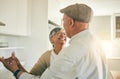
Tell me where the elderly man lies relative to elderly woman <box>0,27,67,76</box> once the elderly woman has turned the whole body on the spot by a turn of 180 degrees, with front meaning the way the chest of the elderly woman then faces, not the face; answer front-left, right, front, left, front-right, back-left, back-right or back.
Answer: back-left

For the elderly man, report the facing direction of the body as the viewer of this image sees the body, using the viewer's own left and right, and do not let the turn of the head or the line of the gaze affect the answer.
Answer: facing away from the viewer and to the left of the viewer

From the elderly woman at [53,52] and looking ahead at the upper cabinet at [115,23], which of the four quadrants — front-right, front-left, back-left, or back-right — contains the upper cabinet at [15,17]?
back-left

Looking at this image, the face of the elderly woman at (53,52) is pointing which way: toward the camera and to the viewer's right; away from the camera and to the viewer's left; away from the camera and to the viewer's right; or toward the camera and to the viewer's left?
toward the camera and to the viewer's right

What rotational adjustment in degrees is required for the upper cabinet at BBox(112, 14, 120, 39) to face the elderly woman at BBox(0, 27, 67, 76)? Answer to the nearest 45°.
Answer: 0° — it already faces them

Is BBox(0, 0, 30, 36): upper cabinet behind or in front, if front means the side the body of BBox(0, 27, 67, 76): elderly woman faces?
behind

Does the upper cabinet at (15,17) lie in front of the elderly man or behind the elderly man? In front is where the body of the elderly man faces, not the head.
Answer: in front

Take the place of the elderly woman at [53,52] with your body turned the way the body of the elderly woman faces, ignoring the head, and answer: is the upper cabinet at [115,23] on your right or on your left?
on your left

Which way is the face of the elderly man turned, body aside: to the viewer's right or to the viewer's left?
to the viewer's left

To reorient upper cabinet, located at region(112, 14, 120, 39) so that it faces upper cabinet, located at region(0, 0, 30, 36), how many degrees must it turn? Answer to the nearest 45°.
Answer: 0° — it already faces it

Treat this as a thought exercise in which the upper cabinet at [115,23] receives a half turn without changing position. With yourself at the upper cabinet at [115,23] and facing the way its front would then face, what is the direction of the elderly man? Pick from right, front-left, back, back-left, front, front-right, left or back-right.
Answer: back
